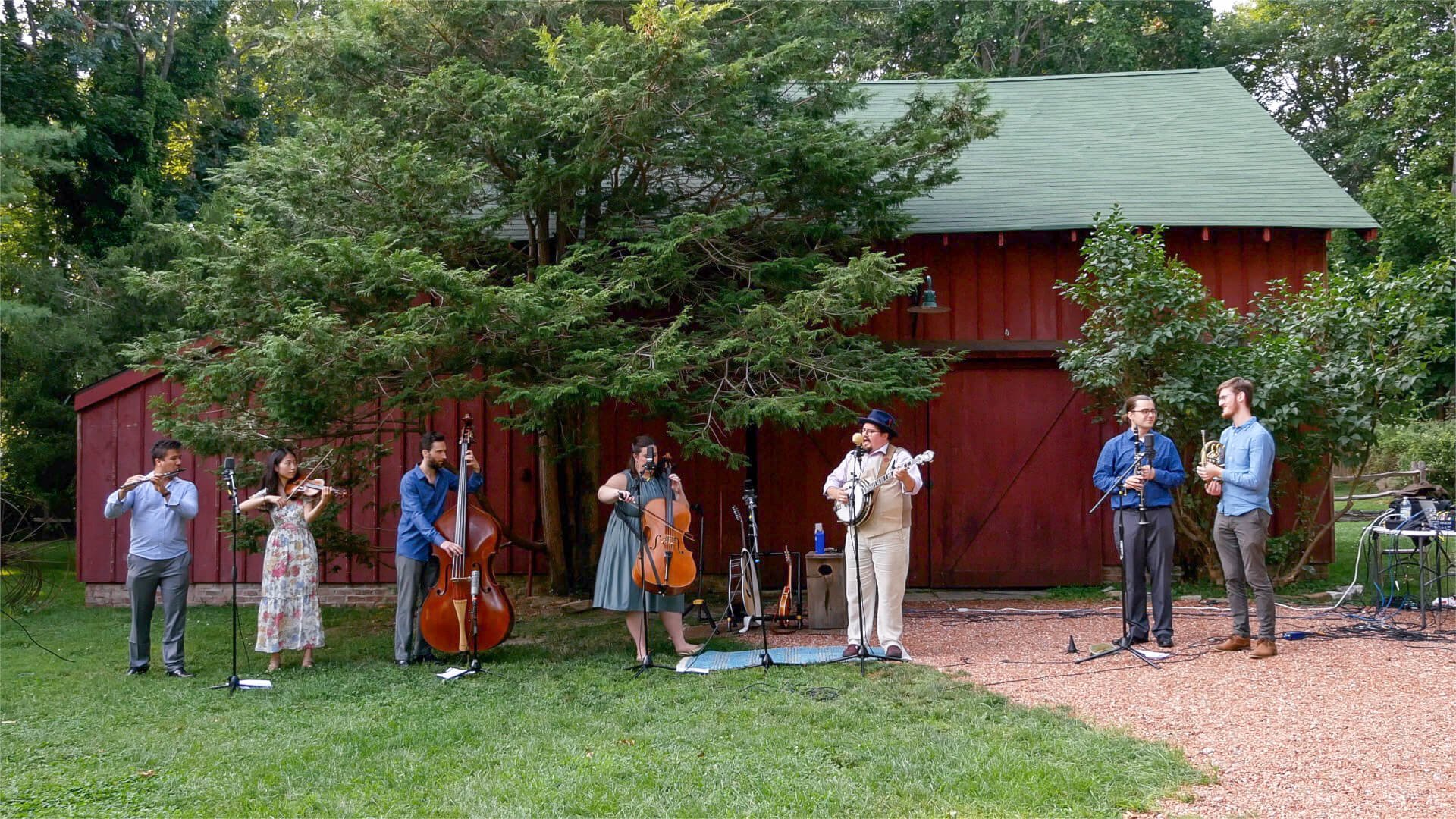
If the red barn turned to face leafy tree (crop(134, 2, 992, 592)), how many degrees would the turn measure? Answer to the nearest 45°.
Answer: approximately 45° to its right

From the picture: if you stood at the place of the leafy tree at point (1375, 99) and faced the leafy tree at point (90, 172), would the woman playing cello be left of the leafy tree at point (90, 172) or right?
left

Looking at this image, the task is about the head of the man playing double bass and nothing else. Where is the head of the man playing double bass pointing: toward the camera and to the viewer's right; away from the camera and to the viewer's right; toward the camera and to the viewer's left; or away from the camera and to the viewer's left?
toward the camera and to the viewer's right

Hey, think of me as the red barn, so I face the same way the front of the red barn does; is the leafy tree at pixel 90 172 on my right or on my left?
on my right

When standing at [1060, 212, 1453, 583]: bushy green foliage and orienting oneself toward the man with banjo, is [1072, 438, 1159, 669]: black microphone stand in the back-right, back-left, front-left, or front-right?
front-left

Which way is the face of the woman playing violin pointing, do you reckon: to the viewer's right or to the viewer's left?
to the viewer's right

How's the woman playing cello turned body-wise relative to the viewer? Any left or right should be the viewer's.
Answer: facing the viewer and to the right of the viewer

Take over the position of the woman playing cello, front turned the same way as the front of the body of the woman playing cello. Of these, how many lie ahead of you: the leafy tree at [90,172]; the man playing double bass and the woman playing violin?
0

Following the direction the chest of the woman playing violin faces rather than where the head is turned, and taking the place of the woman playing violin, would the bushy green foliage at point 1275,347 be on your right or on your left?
on your left

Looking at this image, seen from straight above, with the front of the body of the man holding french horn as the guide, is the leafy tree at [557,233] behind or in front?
in front

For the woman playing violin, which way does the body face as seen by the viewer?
toward the camera

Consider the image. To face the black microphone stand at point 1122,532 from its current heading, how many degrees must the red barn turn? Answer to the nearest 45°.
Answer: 0° — it already faces it

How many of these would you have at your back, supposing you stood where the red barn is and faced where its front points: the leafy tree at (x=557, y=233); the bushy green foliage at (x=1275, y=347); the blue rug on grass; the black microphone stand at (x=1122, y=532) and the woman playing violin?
0

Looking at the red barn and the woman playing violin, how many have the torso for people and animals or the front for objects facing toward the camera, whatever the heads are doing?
2

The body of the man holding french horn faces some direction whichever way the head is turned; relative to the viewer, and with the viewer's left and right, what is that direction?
facing the viewer and to the left of the viewer

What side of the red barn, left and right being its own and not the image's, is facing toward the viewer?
front

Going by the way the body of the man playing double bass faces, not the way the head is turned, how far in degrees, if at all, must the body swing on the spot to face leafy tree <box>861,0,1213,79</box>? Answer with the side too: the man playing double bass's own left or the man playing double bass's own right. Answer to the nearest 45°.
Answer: approximately 90° to the man playing double bass's own left
